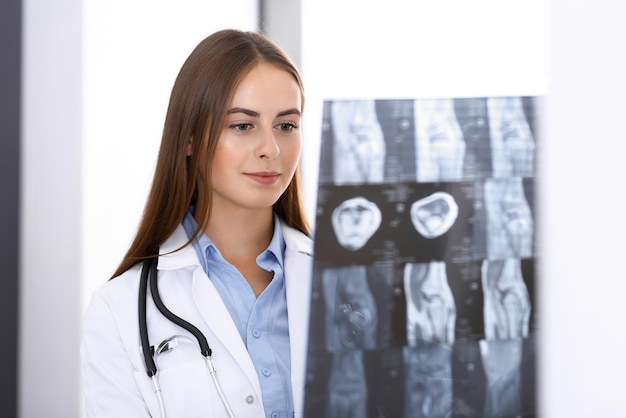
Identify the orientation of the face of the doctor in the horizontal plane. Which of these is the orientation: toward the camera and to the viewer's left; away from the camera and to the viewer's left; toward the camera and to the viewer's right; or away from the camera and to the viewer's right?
toward the camera and to the viewer's right

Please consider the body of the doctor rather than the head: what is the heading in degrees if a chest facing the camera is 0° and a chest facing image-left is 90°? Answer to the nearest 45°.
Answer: approximately 315°

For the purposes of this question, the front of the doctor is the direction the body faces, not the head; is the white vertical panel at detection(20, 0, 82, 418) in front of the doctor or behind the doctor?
behind
